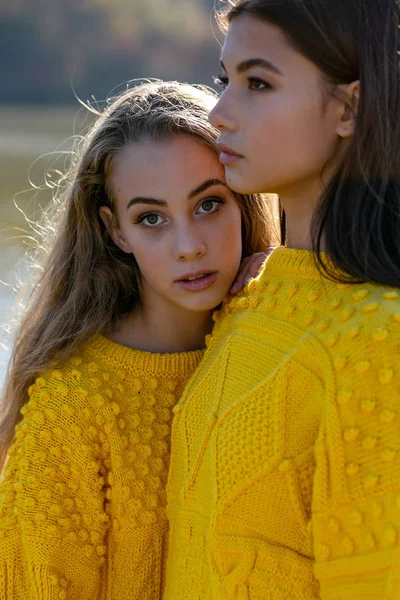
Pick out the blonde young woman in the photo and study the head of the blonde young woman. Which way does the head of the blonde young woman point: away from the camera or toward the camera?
toward the camera

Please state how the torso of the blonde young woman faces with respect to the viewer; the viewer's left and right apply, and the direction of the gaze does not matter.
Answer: facing the viewer and to the right of the viewer

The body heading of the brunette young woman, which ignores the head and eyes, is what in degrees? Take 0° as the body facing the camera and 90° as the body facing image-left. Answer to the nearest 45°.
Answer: approximately 45°

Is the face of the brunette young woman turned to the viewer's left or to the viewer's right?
to the viewer's left

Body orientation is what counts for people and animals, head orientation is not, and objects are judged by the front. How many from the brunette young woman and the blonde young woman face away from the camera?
0
